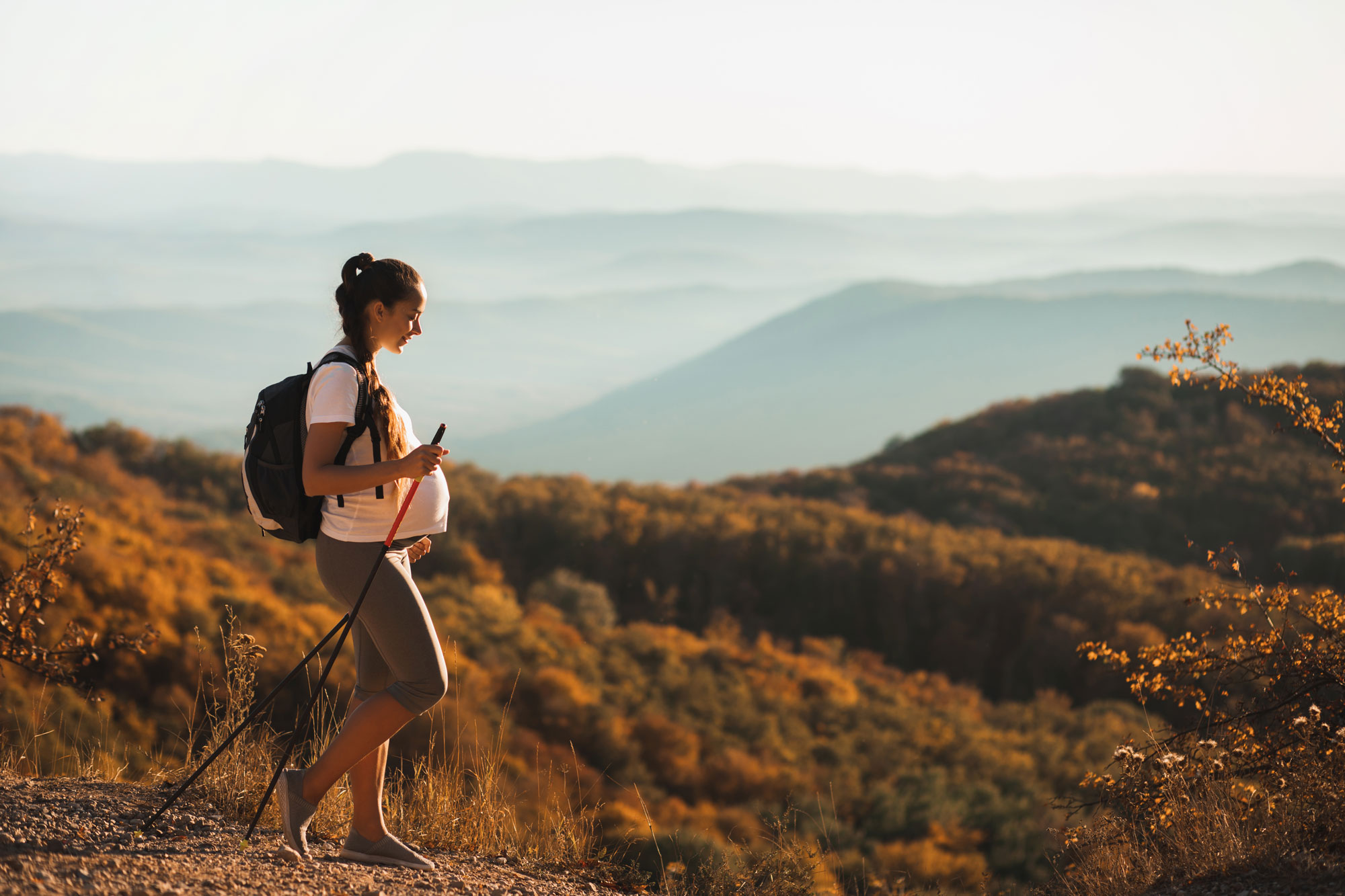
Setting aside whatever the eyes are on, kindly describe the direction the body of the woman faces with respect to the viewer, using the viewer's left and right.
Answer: facing to the right of the viewer

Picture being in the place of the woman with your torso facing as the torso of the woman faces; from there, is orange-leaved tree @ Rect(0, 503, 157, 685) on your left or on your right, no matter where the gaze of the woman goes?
on your left

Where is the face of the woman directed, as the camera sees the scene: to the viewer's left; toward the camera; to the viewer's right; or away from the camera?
to the viewer's right
